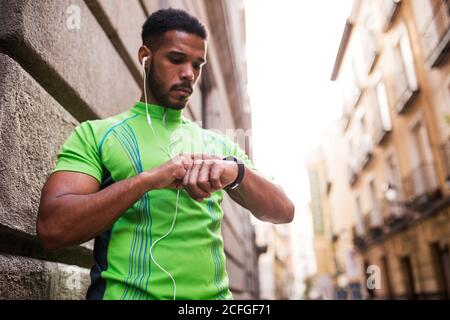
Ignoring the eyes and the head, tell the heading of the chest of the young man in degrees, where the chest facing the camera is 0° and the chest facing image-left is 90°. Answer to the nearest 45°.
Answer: approximately 315°

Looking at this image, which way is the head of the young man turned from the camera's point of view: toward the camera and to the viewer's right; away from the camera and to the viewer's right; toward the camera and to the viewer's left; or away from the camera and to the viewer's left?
toward the camera and to the viewer's right
